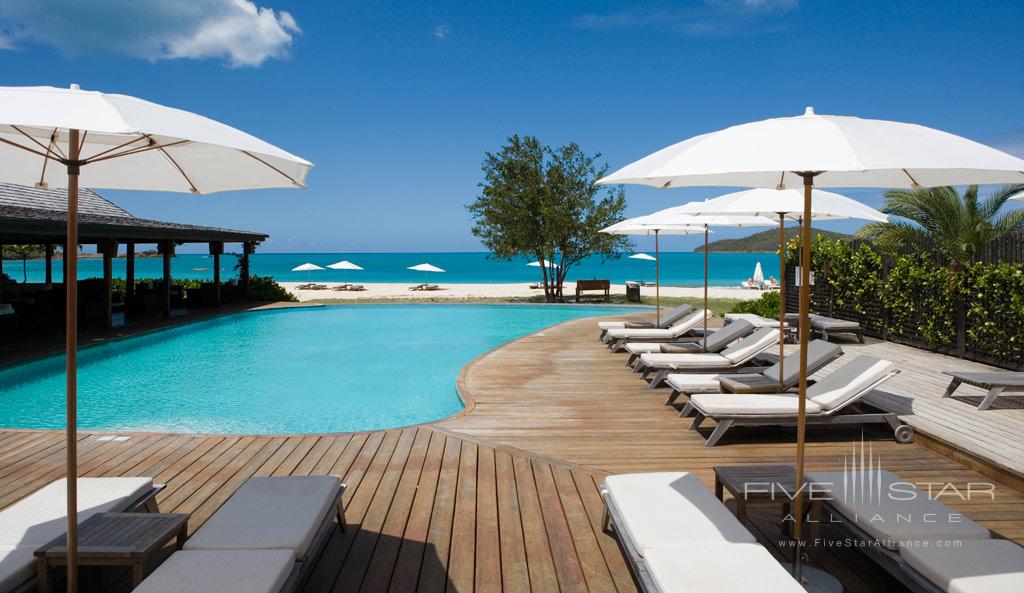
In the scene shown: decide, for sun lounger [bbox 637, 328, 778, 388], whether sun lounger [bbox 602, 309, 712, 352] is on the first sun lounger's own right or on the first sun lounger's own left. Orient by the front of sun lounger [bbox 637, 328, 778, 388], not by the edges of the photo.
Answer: on the first sun lounger's own right

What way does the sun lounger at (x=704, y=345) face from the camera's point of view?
to the viewer's left

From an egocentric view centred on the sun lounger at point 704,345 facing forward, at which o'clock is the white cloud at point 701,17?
The white cloud is roughly at 3 o'clock from the sun lounger.

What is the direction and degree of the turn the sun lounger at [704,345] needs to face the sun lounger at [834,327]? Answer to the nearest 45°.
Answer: approximately 135° to its right

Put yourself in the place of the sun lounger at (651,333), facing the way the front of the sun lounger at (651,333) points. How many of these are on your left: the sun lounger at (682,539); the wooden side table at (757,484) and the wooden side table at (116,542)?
3

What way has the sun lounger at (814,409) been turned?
to the viewer's left

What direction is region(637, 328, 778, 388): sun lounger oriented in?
to the viewer's left

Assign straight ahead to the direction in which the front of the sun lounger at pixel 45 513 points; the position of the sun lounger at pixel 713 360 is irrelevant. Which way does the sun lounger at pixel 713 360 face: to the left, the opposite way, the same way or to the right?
to the left
